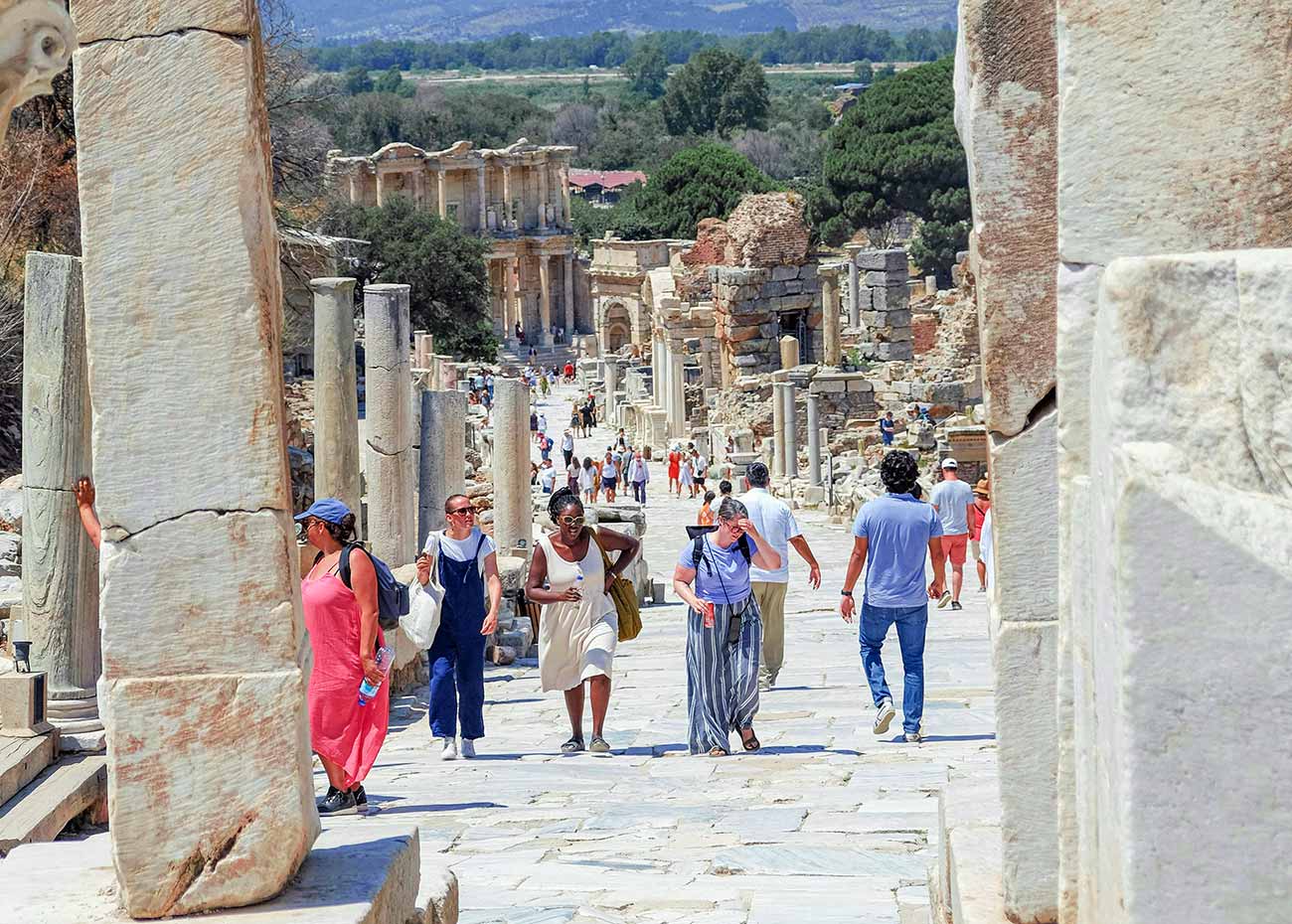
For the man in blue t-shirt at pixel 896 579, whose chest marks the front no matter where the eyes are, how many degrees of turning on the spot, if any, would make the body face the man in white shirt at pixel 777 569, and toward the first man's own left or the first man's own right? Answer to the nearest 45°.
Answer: approximately 45° to the first man's own left

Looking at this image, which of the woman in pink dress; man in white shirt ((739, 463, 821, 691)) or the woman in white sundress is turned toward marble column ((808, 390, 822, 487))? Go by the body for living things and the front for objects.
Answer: the man in white shirt

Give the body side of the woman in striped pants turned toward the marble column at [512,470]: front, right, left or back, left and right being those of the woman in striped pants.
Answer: back

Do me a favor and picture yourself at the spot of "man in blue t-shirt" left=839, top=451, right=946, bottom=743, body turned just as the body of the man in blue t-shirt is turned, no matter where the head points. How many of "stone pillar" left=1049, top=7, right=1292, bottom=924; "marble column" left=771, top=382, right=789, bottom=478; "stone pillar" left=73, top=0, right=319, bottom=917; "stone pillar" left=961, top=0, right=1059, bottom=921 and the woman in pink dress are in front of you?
1

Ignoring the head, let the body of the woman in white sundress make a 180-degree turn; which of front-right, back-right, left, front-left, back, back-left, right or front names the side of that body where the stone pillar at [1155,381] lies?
back

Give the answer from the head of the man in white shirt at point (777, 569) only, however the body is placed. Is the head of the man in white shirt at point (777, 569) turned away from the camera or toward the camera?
away from the camera

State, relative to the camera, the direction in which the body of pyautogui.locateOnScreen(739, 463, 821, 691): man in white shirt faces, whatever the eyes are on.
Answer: away from the camera

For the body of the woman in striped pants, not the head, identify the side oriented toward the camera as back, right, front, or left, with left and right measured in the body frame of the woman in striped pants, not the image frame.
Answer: front

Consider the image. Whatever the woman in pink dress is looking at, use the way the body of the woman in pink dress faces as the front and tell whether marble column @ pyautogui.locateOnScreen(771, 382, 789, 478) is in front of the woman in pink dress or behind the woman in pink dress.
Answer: behind

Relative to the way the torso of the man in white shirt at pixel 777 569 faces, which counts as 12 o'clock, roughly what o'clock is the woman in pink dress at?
The woman in pink dress is roughly at 7 o'clock from the man in white shirt.

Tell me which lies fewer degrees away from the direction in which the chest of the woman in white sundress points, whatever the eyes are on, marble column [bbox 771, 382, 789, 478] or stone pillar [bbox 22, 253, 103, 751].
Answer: the stone pillar

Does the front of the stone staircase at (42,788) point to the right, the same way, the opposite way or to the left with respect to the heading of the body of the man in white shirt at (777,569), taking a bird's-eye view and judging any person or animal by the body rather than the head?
to the right

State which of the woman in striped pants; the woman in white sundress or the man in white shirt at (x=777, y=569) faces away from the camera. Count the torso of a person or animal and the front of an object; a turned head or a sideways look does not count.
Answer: the man in white shirt

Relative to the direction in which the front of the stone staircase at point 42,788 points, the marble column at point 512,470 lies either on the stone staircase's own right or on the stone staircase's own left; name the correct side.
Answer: on the stone staircase's own left

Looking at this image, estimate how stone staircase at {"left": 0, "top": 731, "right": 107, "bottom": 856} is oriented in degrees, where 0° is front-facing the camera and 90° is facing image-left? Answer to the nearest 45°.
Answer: approximately 315°

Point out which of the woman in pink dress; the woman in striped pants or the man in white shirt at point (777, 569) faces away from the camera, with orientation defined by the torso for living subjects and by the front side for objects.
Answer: the man in white shirt
